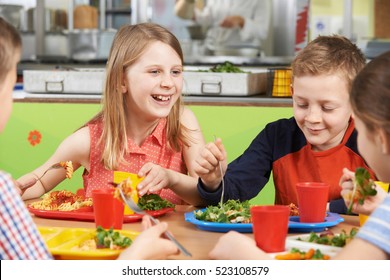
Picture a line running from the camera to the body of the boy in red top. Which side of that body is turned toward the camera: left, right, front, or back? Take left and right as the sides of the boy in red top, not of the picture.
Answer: front

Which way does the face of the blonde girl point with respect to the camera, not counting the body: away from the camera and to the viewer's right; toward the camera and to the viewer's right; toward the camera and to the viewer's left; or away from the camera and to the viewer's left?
toward the camera and to the viewer's right

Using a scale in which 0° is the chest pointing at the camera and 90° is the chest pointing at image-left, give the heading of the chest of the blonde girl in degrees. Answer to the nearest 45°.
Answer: approximately 315°

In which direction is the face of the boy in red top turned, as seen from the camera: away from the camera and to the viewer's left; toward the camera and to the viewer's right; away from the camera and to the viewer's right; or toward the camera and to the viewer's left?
toward the camera and to the viewer's left

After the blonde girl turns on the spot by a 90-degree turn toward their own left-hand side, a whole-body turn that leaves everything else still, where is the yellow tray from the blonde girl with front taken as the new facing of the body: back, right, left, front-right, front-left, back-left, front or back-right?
back-right

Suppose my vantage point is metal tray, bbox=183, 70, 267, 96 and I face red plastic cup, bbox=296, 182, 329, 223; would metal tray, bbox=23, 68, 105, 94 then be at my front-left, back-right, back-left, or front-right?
back-right

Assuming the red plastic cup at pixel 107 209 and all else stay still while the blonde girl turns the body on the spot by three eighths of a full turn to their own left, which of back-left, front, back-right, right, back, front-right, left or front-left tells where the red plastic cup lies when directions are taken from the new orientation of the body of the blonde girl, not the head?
back

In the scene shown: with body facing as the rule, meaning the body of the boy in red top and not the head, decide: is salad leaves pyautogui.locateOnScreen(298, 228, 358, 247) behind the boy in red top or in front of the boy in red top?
in front

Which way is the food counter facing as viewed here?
toward the camera

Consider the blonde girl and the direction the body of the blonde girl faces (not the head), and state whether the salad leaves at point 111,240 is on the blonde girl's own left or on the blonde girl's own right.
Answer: on the blonde girl's own right

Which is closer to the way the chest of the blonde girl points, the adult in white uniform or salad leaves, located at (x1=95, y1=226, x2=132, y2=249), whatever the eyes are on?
the salad leaves

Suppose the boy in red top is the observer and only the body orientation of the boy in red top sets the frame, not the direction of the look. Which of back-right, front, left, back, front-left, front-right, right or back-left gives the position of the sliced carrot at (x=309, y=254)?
front

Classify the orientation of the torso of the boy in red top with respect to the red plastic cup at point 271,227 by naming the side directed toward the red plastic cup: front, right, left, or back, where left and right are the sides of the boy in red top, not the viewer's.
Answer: front
